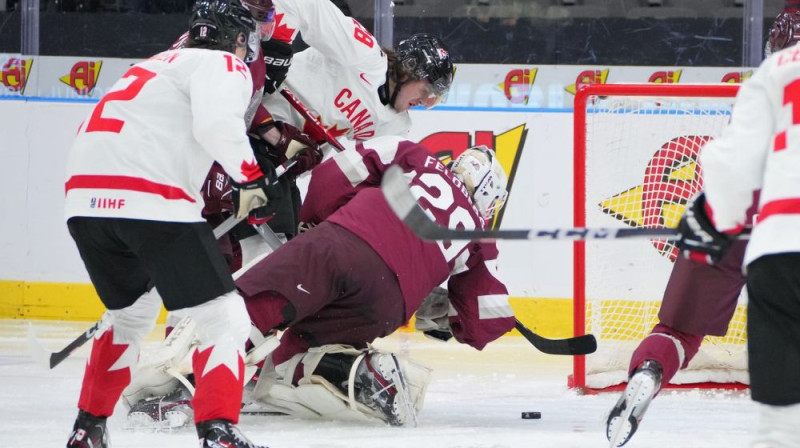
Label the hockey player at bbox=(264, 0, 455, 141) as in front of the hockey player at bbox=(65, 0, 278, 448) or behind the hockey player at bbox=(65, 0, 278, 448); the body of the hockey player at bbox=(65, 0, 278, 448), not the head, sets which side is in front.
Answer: in front

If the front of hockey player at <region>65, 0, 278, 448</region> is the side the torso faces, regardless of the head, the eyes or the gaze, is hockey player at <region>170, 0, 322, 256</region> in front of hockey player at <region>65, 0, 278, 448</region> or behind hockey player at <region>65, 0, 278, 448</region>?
in front

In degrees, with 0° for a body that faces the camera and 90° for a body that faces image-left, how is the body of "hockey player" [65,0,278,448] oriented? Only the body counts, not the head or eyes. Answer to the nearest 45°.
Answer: approximately 225°
